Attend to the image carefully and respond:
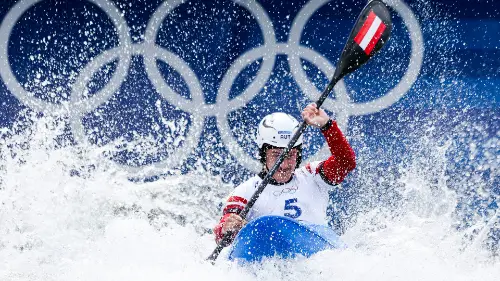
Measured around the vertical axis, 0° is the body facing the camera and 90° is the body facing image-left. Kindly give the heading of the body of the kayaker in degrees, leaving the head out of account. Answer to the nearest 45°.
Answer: approximately 0°
